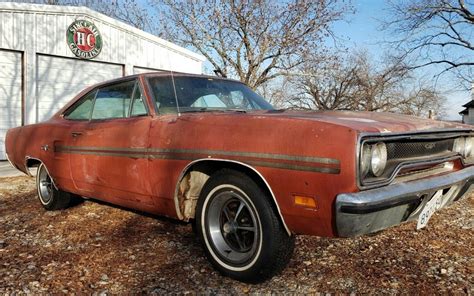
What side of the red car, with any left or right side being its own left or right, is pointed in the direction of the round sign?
back

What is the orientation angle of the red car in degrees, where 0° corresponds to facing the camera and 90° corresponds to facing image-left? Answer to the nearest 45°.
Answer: approximately 315°

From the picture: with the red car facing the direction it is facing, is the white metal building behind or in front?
behind
